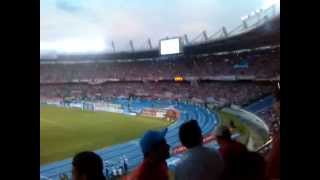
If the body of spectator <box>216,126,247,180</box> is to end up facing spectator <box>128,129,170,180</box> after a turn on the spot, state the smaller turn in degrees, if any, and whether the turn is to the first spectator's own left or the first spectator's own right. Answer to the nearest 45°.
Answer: approximately 45° to the first spectator's own left

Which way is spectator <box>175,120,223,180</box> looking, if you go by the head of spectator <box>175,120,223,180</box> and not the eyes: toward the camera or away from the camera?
away from the camera
